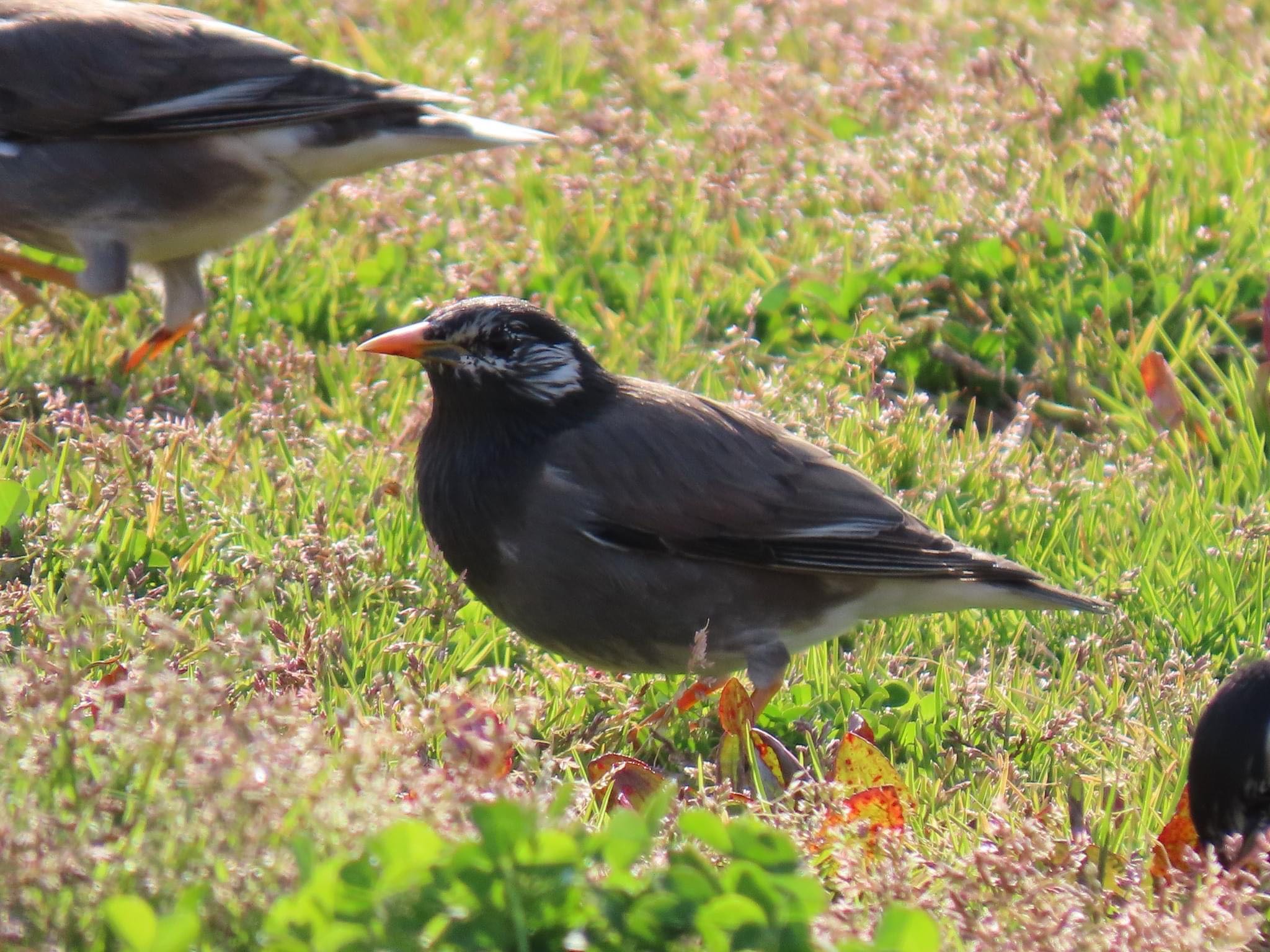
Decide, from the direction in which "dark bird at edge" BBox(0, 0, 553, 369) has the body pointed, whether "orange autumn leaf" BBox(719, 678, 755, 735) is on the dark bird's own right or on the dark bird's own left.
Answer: on the dark bird's own left

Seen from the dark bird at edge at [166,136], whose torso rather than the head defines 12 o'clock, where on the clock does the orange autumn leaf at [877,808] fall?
The orange autumn leaf is roughly at 8 o'clock from the dark bird at edge.

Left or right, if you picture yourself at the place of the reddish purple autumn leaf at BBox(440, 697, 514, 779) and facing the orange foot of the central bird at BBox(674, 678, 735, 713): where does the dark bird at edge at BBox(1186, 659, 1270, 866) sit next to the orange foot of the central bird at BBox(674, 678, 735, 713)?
right

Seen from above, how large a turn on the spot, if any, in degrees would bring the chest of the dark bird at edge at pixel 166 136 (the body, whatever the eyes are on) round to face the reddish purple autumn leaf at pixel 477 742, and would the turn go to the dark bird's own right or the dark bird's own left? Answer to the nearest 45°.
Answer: approximately 90° to the dark bird's own left

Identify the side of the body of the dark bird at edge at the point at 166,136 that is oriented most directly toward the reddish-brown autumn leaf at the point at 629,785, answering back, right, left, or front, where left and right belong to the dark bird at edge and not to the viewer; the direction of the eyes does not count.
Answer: left

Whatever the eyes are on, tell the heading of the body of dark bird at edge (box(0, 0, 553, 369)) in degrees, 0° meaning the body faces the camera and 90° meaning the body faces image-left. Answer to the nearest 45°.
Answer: approximately 90°

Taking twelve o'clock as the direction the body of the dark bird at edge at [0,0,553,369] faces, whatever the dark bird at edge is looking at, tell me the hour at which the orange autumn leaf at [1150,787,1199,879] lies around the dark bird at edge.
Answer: The orange autumn leaf is roughly at 8 o'clock from the dark bird at edge.

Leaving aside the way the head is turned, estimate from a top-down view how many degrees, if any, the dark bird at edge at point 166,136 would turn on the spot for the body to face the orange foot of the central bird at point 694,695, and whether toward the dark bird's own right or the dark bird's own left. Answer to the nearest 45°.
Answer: approximately 135° to the dark bird's own left

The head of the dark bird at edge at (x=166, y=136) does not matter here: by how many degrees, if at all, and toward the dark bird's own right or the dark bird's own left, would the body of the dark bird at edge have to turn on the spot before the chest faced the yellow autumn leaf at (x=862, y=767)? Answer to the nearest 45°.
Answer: approximately 135° to the dark bird's own left
